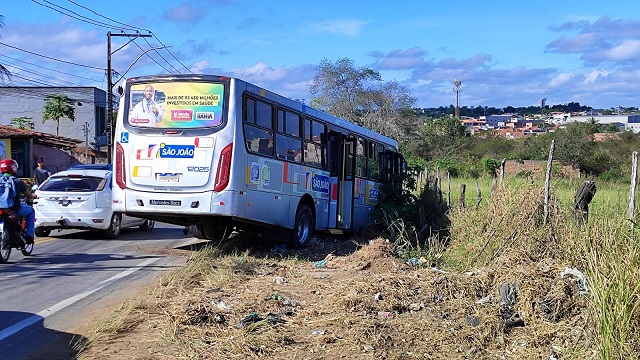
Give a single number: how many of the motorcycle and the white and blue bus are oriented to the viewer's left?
0

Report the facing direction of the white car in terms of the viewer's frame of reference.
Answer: facing away from the viewer and to the right of the viewer

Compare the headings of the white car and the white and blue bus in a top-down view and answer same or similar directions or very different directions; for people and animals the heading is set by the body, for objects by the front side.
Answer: same or similar directions

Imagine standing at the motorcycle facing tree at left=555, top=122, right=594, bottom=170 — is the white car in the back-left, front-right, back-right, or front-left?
front-left

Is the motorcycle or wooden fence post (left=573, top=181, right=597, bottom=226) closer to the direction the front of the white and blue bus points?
the wooden fence post

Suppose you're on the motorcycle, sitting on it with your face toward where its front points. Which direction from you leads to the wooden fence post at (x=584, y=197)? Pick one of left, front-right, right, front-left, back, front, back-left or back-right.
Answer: right

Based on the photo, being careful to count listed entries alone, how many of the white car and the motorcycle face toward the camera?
0

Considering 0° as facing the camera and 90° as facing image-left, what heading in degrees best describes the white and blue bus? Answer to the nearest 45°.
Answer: approximately 225°

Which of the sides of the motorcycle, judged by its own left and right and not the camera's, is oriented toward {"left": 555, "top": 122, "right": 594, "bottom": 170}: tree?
front

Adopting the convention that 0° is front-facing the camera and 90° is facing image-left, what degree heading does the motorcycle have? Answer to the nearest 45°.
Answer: approximately 225°

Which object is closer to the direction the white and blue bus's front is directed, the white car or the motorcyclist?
the white car

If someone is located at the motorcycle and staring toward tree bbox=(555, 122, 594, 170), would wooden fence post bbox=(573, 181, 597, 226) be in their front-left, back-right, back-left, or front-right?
front-right
